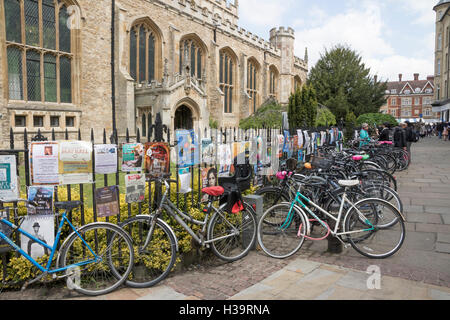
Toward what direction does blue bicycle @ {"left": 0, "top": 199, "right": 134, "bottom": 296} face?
to the viewer's left

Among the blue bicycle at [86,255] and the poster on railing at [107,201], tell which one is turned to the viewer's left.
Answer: the blue bicycle

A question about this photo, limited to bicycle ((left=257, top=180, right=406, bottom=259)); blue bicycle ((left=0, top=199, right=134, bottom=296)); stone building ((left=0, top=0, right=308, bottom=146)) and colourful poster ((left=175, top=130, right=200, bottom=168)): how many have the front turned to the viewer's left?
2

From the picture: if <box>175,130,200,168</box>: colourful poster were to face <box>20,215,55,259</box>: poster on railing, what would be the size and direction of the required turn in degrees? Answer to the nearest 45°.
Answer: approximately 90° to its right

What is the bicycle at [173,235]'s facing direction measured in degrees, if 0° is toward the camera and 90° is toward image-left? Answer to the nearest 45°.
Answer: approximately 45°

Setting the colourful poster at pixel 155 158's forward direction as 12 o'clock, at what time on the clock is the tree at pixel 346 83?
The tree is roughly at 7 o'clock from the colourful poster.

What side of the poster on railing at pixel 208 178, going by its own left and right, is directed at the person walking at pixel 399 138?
left
